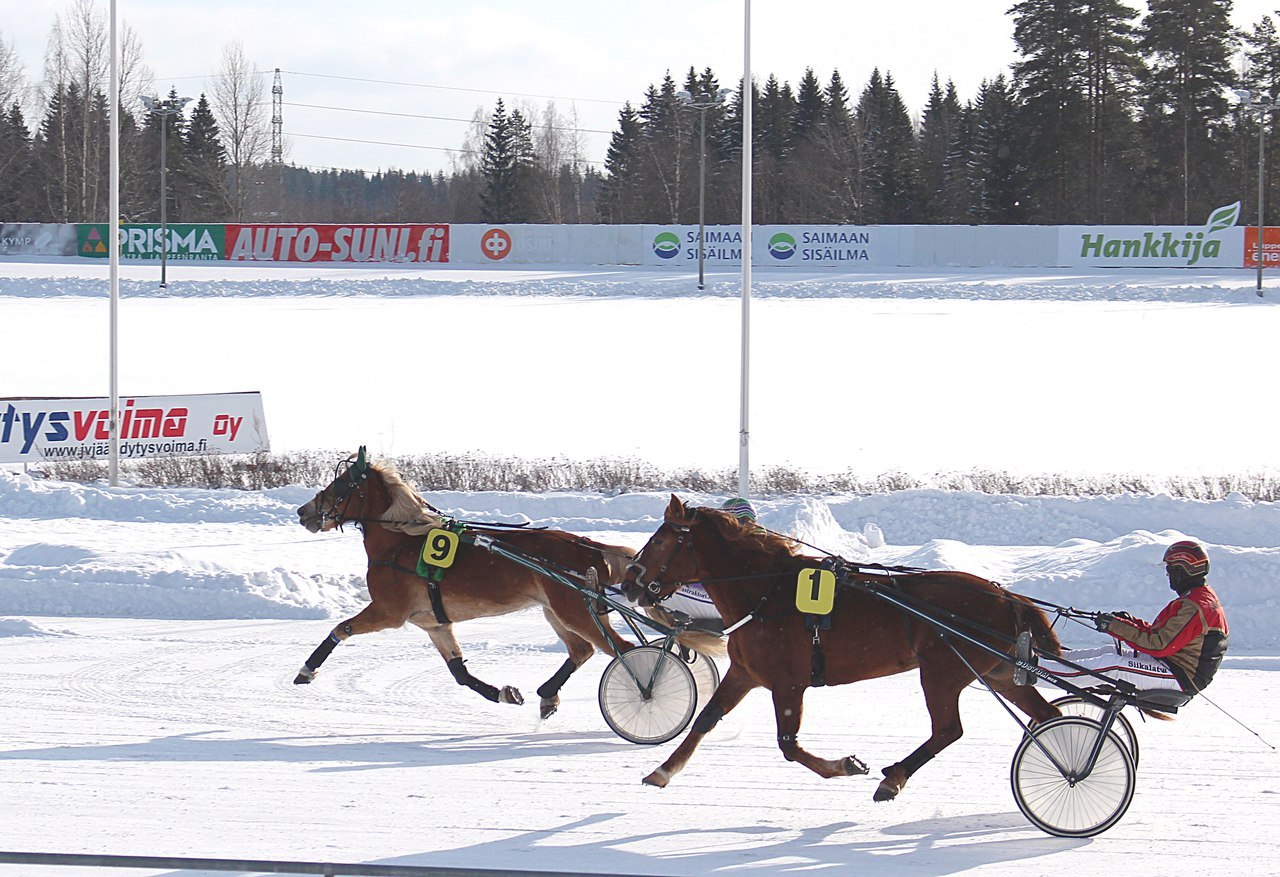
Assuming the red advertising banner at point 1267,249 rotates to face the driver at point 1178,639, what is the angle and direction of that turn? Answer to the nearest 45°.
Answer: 0° — it already faces them

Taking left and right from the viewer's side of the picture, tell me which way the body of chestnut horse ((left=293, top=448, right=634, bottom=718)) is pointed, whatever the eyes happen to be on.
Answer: facing to the left of the viewer

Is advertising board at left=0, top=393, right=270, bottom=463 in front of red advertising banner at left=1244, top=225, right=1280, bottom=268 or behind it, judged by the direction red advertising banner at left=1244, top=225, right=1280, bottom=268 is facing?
in front

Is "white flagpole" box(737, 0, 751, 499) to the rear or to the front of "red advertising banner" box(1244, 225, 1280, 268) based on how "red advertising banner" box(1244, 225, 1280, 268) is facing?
to the front

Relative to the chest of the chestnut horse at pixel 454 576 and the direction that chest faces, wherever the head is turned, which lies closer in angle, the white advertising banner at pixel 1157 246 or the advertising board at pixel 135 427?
the advertising board

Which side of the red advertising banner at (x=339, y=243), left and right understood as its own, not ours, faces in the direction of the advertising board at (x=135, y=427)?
front

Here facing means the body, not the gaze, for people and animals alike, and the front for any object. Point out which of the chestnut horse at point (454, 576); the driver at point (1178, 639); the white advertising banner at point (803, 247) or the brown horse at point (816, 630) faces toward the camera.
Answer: the white advertising banner

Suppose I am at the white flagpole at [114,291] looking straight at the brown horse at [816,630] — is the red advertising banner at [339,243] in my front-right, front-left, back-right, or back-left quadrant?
back-left

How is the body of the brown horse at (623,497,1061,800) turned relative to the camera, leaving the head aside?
to the viewer's left
